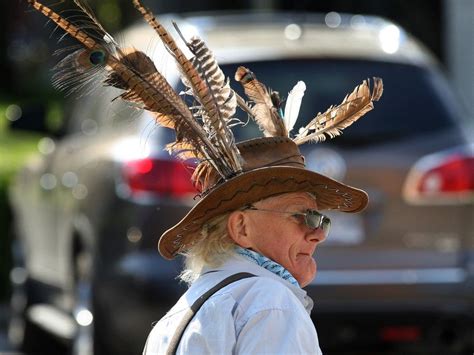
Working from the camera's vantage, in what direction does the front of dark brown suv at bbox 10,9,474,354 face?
facing away from the viewer and to the left of the viewer

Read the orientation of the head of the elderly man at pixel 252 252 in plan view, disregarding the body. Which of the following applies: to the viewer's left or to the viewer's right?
to the viewer's right

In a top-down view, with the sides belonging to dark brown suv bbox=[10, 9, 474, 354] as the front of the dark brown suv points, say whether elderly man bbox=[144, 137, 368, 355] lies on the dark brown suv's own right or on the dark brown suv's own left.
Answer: on the dark brown suv's own left
